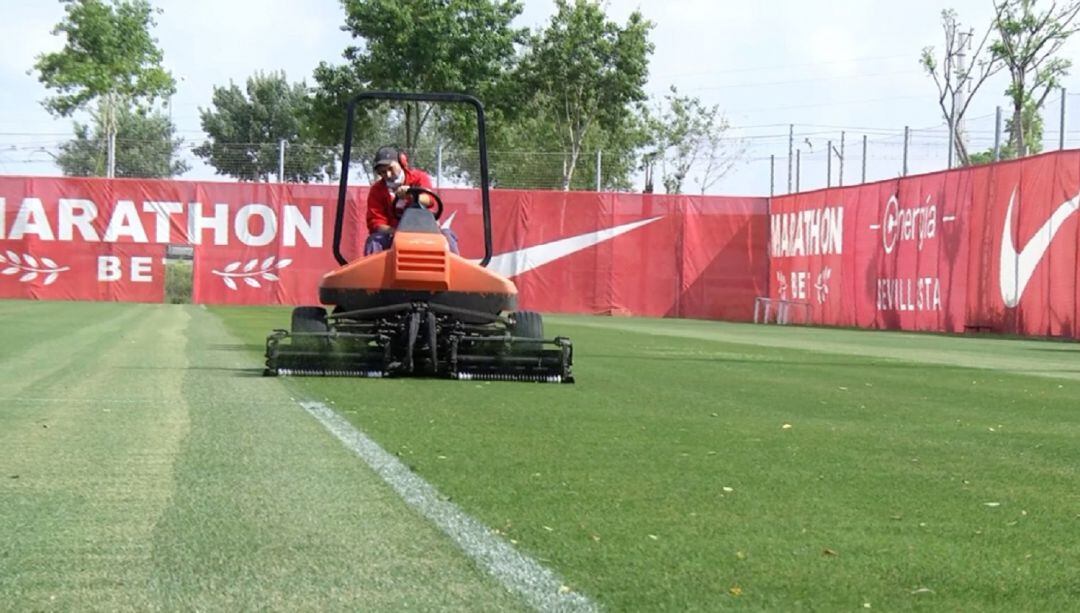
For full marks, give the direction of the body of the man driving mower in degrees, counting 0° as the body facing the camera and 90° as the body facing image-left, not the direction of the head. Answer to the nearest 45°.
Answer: approximately 0°

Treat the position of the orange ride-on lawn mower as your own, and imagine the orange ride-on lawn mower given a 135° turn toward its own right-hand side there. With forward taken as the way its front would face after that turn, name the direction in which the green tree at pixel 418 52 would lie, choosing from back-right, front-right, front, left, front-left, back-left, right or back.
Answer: front-right

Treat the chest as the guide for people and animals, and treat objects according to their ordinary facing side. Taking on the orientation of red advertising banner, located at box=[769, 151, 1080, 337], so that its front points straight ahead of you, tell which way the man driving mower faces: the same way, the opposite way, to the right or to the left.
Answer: to the left

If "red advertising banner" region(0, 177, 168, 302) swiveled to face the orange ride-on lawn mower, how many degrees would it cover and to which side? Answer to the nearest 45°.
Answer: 0° — it already faces it

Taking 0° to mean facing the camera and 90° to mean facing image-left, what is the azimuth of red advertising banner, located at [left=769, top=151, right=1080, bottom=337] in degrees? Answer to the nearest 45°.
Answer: approximately 45°

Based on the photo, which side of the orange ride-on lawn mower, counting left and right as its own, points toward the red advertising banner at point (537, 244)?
back

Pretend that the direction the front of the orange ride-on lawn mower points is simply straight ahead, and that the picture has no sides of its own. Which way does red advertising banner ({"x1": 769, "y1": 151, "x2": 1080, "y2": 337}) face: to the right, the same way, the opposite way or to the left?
to the right

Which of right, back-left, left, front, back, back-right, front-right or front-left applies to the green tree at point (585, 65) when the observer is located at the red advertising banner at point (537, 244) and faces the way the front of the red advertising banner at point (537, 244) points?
back

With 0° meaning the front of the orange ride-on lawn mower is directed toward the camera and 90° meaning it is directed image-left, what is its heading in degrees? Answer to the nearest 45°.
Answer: approximately 0°

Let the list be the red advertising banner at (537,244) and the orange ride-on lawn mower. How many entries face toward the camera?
2

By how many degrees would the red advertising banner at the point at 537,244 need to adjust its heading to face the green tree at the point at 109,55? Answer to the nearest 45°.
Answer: approximately 135° to its right

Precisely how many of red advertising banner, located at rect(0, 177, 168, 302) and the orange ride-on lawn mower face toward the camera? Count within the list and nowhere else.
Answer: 2
